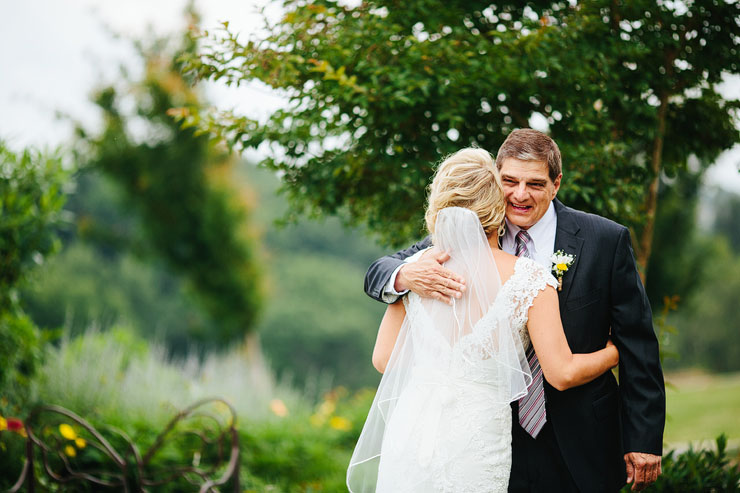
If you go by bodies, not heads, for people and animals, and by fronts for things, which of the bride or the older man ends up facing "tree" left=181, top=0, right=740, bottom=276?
the bride

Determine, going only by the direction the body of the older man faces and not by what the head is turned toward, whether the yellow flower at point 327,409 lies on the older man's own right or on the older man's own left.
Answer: on the older man's own right

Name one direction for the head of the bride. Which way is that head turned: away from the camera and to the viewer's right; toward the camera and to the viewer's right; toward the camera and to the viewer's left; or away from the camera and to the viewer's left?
away from the camera and to the viewer's right

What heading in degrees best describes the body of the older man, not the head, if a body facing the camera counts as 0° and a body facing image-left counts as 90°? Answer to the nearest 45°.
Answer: approximately 45°

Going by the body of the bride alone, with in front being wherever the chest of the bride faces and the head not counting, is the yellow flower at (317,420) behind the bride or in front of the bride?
in front

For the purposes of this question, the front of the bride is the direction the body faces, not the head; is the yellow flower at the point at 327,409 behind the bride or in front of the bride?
in front

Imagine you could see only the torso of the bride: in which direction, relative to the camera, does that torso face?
away from the camera

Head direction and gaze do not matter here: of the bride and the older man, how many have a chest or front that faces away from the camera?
1

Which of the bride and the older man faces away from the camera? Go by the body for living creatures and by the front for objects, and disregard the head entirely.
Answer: the bride
